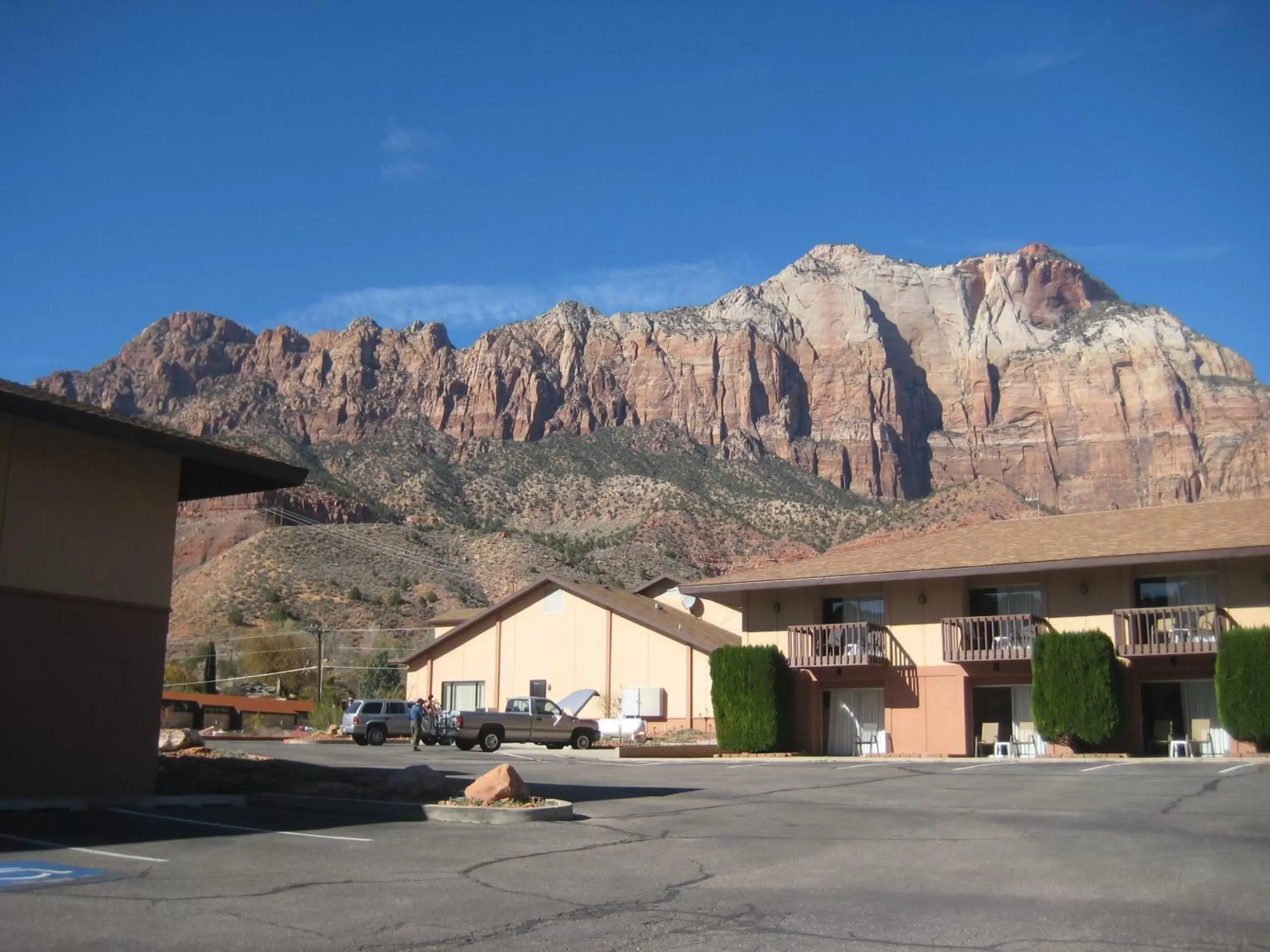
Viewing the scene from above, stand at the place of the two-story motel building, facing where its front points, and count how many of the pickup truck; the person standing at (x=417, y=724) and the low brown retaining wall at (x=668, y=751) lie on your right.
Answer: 3

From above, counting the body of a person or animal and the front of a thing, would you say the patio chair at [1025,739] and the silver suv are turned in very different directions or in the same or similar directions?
very different directions

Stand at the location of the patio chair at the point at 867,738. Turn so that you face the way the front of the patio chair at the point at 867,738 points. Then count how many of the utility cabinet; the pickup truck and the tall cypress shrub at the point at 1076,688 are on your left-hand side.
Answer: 1

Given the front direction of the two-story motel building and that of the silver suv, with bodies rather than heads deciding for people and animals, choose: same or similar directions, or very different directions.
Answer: very different directions

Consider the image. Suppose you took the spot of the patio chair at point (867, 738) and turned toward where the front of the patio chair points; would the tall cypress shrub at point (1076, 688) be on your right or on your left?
on your left

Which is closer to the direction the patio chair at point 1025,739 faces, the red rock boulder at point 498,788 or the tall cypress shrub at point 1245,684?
the red rock boulder

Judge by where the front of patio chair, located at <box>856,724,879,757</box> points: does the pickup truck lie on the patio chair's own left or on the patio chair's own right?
on the patio chair's own right

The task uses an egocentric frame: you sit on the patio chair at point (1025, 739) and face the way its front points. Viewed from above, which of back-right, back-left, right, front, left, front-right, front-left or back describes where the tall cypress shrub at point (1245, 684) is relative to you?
left

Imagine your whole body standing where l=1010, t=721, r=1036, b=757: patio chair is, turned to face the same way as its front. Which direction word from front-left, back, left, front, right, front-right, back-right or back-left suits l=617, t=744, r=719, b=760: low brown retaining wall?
front-right

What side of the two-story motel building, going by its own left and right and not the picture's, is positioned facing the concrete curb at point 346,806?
front

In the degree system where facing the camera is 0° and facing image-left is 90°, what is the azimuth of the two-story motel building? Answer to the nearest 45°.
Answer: approximately 0°

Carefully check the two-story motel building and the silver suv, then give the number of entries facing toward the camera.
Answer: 1
